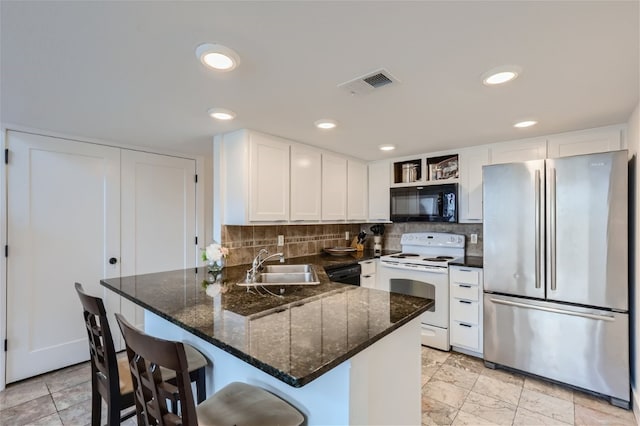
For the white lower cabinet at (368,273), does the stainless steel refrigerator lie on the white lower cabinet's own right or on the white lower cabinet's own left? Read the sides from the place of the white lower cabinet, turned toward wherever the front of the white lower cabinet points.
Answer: on the white lower cabinet's own left

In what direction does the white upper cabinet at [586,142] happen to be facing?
toward the camera

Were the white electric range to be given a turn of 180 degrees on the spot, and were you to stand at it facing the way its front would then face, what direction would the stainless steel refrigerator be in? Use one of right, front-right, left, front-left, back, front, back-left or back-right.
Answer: right

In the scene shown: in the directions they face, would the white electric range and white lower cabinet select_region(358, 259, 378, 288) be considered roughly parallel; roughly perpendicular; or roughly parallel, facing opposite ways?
roughly parallel

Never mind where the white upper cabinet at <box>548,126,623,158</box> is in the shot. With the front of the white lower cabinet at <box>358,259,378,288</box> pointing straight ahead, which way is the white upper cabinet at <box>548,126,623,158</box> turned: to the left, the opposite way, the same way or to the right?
the same way

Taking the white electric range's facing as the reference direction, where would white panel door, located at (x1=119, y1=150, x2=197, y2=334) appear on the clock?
The white panel door is roughly at 1 o'clock from the white electric range.

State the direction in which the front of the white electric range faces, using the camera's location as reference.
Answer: facing the viewer and to the left of the viewer

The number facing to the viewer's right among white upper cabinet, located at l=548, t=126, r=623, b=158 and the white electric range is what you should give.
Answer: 0

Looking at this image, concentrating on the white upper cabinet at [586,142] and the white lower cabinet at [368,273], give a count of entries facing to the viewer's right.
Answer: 0

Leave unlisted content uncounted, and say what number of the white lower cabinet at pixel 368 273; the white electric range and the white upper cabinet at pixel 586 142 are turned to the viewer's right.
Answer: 0

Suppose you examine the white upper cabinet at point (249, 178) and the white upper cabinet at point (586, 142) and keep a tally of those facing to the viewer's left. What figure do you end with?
0

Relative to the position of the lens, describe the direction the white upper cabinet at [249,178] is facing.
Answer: facing the viewer and to the right of the viewer

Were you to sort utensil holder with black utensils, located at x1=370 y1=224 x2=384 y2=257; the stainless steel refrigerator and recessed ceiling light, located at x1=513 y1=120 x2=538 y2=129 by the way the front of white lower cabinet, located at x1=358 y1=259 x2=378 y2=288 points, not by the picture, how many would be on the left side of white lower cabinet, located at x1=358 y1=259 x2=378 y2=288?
2

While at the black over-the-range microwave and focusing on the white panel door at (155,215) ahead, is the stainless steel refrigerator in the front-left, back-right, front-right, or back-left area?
back-left

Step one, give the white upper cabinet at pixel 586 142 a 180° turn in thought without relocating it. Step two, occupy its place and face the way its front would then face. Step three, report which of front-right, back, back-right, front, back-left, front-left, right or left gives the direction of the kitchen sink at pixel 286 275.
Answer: back-left

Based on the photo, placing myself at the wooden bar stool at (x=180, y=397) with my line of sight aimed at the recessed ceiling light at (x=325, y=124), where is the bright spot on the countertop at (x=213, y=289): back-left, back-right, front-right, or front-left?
front-left

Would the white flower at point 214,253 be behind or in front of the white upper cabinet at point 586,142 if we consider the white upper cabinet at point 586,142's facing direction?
in front

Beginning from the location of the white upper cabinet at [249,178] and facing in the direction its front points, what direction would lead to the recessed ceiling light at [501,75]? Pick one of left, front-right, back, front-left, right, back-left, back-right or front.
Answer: front
